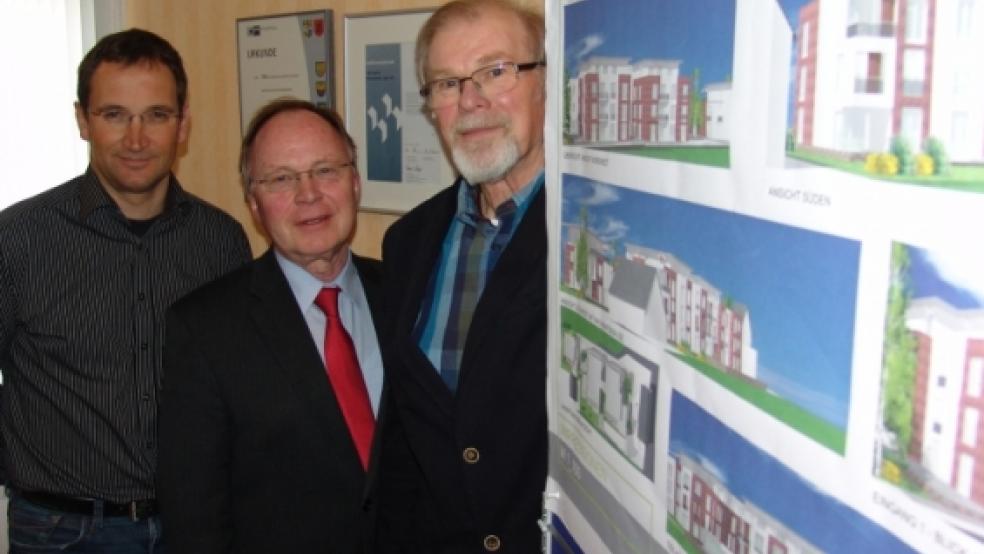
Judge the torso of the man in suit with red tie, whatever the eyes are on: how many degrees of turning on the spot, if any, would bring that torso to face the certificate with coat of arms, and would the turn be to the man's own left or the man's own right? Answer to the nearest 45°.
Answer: approximately 135° to the man's own left

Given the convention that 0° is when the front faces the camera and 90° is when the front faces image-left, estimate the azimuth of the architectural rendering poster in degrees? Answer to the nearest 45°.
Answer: approximately 45°

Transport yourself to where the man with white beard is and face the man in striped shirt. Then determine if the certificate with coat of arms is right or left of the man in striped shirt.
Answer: right
